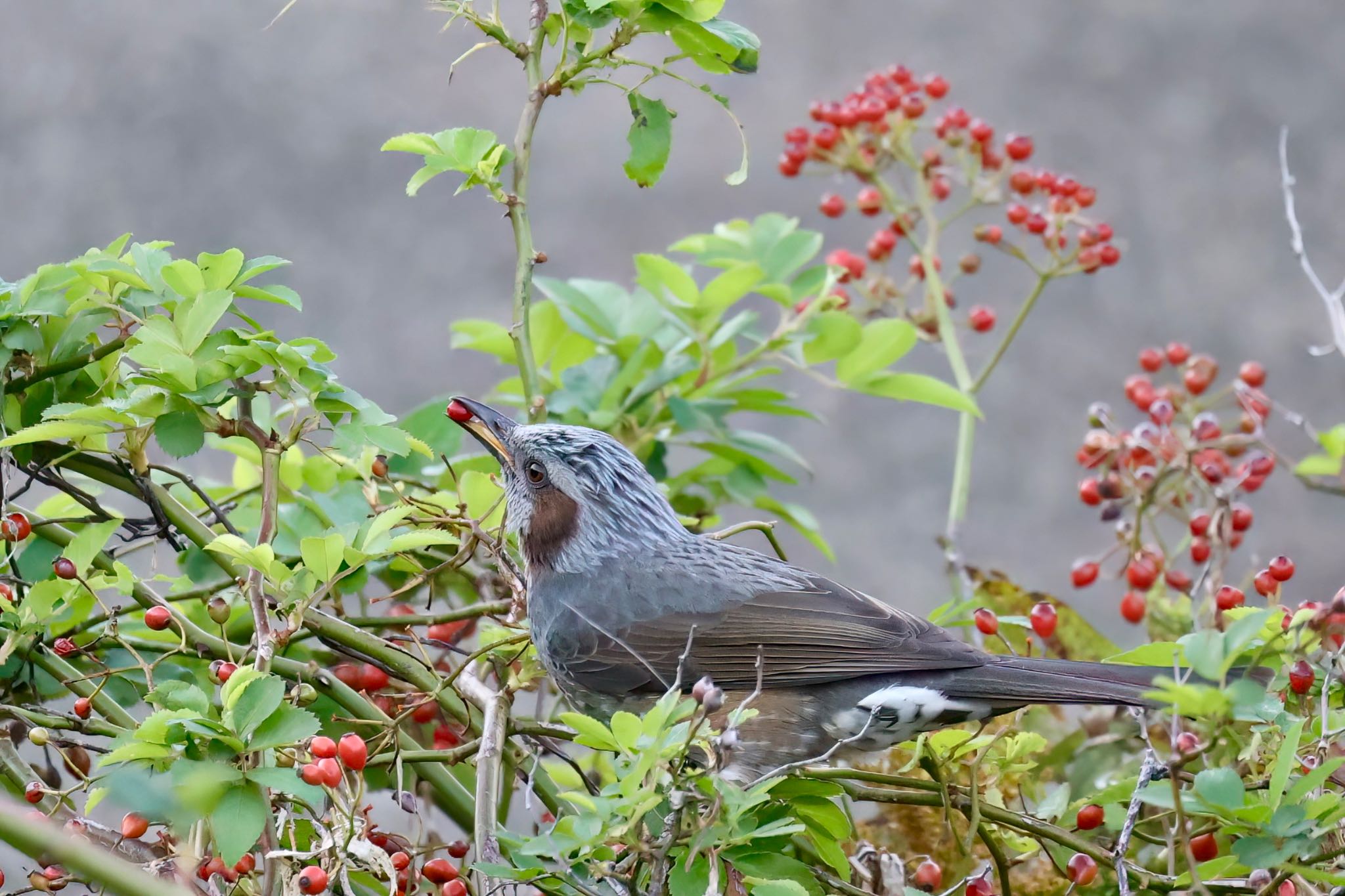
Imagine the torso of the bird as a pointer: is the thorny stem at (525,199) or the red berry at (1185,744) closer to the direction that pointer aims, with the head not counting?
the thorny stem

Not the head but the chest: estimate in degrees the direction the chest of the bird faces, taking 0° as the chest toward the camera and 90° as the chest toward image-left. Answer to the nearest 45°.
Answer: approximately 90°

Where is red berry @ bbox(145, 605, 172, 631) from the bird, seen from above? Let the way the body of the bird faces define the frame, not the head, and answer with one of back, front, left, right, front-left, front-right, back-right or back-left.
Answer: front-left

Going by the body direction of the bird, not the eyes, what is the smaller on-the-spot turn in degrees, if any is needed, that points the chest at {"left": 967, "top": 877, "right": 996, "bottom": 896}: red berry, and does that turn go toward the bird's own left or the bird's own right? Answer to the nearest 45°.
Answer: approximately 135° to the bird's own left
